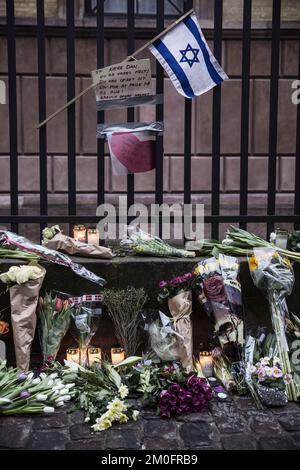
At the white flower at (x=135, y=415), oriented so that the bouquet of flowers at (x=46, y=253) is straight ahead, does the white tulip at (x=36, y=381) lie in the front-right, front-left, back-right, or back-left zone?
front-left

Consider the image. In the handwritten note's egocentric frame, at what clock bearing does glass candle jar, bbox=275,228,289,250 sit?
The glass candle jar is roughly at 9 o'clock from the handwritten note.

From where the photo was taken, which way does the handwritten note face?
toward the camera

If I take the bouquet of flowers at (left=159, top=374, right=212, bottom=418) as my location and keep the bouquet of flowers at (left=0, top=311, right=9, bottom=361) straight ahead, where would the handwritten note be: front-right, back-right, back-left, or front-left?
front-right

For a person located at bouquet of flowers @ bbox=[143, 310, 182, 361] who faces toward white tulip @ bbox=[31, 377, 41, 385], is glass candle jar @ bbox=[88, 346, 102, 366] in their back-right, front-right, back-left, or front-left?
front-right

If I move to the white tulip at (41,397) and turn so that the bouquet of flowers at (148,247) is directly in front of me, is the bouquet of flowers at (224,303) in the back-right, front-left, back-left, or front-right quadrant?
front-right
